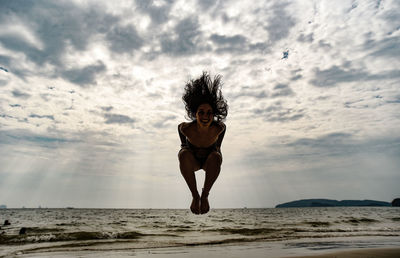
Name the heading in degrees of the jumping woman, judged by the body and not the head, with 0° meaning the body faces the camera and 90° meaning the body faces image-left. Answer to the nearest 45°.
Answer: approximately 0°
